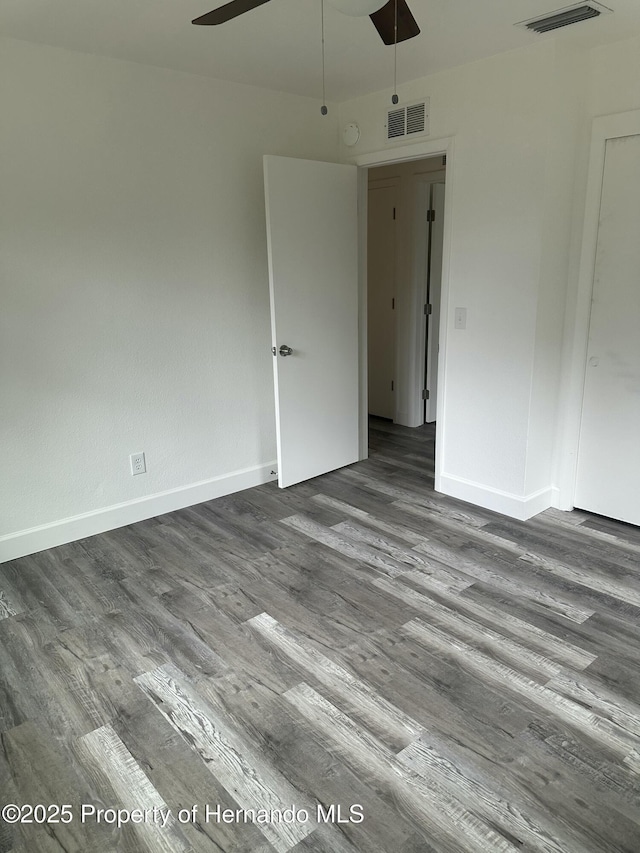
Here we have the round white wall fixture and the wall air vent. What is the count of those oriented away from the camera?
0

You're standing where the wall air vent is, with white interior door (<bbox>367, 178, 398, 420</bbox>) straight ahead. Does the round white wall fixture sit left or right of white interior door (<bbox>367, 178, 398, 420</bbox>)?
left

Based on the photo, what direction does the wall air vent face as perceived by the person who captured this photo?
facing the viewer and to the left of the viewer

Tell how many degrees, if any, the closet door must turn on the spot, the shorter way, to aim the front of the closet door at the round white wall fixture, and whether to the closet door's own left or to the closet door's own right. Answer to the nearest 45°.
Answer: approximately 45° to the closet door's own right

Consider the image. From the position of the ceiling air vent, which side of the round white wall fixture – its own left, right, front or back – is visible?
left

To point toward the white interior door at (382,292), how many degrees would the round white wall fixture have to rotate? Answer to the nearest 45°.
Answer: approximately 135° to its right

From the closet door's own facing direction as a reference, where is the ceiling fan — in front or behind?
in front

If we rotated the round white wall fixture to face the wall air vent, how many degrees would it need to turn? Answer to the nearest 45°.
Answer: approximately 90° to its left

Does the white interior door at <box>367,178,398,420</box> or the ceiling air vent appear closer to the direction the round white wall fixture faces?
the ceiling air vent

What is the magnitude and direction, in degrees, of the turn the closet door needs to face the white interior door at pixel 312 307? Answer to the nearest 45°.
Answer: approximately 45° to its right
